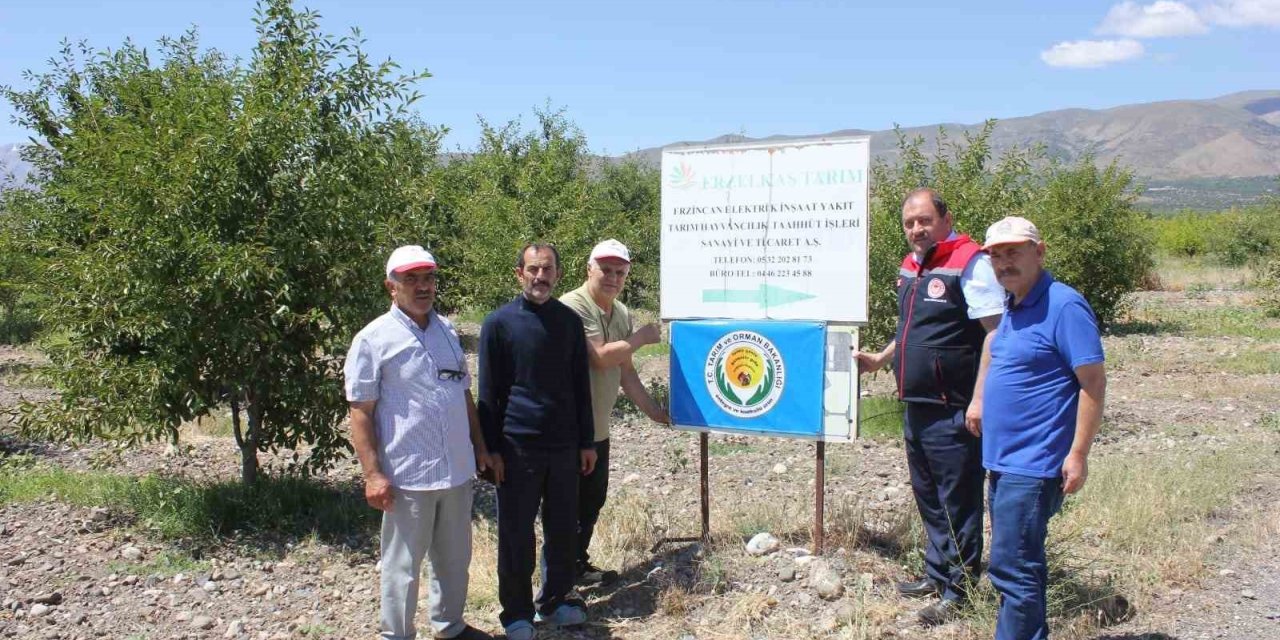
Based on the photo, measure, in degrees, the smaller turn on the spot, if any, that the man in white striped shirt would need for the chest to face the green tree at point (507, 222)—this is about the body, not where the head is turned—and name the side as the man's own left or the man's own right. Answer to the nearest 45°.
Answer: approximately 135° to the man's own left

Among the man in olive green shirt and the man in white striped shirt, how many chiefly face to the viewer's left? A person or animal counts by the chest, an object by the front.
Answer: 0

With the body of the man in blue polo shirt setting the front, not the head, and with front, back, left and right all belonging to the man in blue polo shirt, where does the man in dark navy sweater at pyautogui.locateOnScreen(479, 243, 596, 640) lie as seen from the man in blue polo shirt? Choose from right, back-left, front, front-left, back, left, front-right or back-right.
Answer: front-right

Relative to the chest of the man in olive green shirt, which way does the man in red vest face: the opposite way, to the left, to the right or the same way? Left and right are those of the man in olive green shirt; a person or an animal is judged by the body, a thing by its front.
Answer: to the right

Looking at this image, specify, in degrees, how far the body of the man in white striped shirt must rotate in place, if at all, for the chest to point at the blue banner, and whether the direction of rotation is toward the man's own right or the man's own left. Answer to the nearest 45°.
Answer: approximately 90° to the man's own left

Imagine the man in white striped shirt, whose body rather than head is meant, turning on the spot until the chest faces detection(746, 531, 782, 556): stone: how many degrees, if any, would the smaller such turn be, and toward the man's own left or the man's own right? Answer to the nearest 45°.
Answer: approximately 90° to the man's own left

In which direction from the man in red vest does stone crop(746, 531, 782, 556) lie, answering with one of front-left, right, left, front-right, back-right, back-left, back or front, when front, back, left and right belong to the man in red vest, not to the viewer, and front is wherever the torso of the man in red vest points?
right

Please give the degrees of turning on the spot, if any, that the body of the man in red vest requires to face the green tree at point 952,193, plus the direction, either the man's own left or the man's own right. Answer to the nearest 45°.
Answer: approximately 135° to the man's own right

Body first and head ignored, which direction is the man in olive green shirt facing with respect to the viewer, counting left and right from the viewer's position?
facing the viewer and to the right of the viewer

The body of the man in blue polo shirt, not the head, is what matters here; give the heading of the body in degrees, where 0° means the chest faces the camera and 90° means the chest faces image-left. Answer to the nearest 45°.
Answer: approximately 45°

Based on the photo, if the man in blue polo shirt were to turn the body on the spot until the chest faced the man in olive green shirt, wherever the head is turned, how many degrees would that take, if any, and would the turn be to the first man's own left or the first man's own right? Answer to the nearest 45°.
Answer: approximately 45° to the first man's own right

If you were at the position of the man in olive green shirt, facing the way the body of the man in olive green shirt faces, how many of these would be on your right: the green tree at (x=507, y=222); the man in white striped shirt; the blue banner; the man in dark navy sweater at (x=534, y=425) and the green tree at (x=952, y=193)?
2

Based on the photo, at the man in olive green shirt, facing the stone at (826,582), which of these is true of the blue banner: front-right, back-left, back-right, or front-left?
front-left

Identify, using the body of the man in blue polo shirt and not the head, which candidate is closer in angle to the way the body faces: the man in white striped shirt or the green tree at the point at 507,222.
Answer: the man in white striped shirt
